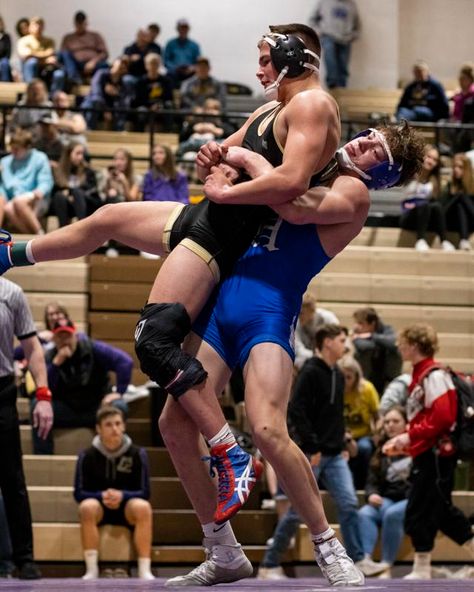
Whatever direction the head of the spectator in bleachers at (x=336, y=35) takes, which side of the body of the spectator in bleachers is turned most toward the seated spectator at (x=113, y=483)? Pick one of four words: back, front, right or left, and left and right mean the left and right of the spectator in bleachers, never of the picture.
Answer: front

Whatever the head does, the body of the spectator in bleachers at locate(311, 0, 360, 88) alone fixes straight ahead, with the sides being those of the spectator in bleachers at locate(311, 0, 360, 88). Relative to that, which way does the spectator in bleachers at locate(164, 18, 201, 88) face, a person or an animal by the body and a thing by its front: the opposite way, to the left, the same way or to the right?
the same way

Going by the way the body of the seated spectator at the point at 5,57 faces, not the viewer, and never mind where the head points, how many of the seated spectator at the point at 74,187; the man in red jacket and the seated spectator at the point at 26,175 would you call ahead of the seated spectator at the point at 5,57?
3

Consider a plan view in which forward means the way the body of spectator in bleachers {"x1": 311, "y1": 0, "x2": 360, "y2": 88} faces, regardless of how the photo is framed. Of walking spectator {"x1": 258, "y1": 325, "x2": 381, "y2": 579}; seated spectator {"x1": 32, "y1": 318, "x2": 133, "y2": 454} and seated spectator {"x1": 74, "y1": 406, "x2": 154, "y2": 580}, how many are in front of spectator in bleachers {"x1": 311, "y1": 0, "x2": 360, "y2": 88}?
3

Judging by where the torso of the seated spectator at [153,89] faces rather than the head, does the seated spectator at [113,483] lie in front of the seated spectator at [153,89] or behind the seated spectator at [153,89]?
in front

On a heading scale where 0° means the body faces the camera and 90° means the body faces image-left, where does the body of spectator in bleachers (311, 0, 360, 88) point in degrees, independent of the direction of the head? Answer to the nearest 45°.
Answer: approximately 0°

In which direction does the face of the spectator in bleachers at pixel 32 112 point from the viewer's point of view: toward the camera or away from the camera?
toward the camera

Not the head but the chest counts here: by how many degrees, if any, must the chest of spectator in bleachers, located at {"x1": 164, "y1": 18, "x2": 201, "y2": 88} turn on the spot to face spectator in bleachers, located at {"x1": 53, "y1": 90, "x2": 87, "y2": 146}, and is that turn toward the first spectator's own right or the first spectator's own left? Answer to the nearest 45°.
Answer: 0° — they already face them

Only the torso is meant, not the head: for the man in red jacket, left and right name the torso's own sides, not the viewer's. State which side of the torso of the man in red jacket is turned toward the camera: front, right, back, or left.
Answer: left

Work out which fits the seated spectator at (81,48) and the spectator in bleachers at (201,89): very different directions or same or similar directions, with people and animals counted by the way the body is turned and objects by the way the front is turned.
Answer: same or similar directions

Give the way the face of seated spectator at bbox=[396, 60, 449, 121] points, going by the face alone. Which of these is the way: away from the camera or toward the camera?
toward the camera

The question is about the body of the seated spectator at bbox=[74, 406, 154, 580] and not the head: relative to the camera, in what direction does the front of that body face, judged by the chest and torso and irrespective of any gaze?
toward the camera

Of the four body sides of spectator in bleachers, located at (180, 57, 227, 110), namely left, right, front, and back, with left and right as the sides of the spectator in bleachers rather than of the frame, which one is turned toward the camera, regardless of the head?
front

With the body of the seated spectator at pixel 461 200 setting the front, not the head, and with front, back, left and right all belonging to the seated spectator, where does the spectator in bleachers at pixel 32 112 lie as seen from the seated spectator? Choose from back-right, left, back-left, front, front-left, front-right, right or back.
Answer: right

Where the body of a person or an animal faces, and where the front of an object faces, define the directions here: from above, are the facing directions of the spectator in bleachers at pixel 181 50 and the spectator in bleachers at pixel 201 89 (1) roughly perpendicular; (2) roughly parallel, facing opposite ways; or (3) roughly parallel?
roughly parallel

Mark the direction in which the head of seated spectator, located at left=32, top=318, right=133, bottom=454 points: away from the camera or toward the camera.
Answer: toward the camera

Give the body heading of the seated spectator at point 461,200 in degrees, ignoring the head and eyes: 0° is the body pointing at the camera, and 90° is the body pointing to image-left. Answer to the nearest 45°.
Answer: approximately 0°

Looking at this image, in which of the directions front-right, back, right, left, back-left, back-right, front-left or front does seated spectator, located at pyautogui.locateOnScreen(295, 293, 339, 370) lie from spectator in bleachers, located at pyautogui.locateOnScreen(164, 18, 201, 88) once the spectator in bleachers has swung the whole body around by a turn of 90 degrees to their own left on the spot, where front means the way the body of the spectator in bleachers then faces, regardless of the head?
right

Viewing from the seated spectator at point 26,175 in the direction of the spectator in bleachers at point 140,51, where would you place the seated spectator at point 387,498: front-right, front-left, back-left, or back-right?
back-right
